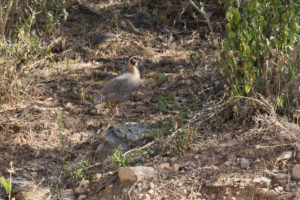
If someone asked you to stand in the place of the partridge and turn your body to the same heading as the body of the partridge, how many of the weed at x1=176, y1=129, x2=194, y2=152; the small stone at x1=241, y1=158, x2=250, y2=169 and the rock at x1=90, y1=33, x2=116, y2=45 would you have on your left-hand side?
1

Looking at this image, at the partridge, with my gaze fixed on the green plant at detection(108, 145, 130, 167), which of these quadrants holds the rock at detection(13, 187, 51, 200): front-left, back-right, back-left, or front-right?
front-right

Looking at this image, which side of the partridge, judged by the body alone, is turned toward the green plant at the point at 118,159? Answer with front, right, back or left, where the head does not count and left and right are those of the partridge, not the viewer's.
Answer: right

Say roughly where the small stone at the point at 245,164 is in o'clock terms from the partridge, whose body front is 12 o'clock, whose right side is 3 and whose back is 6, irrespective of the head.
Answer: The small stone is roughly at 2 o'clock from the partridge.

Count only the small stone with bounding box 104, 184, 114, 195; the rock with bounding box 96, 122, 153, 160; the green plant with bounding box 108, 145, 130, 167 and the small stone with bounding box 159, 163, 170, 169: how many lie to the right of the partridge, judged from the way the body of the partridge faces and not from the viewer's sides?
4

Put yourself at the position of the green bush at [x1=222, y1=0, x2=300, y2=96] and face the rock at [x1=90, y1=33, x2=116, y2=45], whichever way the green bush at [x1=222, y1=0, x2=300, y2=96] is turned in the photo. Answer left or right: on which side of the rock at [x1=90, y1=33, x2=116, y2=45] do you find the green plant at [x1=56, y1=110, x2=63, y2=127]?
left

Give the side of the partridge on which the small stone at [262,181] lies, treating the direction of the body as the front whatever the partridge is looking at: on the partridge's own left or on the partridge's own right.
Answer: on the partridge's own right

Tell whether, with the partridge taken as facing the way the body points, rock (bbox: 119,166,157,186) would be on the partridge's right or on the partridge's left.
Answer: on the partridge's right

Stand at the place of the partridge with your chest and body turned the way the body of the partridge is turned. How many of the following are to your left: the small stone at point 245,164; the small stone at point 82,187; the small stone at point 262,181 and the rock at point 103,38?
1

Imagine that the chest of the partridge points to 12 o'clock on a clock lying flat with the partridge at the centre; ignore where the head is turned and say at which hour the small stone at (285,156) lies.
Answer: The small stone is roughly at 2 o'clock from the partridge.

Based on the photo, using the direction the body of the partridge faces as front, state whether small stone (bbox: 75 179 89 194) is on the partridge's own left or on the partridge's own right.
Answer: on the partridge's own right

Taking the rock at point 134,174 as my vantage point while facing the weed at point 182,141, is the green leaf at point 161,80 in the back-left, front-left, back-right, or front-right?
front-left

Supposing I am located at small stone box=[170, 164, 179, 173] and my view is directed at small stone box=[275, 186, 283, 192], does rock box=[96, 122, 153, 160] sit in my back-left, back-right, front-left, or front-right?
back-left

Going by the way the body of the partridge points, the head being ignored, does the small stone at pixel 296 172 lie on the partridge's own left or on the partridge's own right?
on the partridge's own right

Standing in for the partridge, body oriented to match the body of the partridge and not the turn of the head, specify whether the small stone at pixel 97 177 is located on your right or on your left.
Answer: on your right

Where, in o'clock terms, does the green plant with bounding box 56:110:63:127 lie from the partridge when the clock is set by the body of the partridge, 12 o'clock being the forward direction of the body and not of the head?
The green plant is roughly at 5 o'clock from the partridge.

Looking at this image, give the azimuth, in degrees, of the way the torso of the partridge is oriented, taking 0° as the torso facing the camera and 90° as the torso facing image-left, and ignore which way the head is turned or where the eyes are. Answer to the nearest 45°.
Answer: approximately 270°

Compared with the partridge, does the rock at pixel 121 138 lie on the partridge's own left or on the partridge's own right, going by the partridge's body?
on the partridge's own right

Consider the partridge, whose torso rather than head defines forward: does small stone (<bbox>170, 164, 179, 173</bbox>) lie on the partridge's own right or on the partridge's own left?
on the partridge's own right
